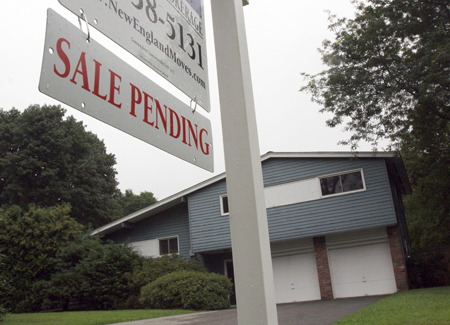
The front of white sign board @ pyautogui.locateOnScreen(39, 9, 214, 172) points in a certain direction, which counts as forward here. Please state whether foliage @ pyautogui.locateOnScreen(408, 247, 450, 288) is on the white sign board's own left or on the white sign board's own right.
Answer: on the white sign board's own left

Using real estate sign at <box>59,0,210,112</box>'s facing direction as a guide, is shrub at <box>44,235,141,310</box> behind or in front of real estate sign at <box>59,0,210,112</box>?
behind

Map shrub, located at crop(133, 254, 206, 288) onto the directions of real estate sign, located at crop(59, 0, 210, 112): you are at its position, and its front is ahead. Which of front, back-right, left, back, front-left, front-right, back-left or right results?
back-left

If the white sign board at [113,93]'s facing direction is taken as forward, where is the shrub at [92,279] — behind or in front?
behind

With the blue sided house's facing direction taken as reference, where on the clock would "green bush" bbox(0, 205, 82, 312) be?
The green bush is roughly at 3 o'clock from the blue sided house.

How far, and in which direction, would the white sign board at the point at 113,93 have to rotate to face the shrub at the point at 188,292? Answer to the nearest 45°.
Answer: approximately 135° to its left

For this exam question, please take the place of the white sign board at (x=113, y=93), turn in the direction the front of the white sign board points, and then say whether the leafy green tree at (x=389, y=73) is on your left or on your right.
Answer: on your left

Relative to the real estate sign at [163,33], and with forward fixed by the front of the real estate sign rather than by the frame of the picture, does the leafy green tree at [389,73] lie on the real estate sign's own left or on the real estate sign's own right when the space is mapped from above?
on the real estate sign's own left

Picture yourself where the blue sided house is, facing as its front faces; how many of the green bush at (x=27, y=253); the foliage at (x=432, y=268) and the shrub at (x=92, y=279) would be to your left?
1

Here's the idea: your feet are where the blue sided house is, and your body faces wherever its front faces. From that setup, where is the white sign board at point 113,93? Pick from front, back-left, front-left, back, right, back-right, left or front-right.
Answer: front

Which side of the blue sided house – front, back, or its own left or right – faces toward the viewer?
front

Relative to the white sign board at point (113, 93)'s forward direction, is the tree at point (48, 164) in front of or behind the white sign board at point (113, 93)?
behind
